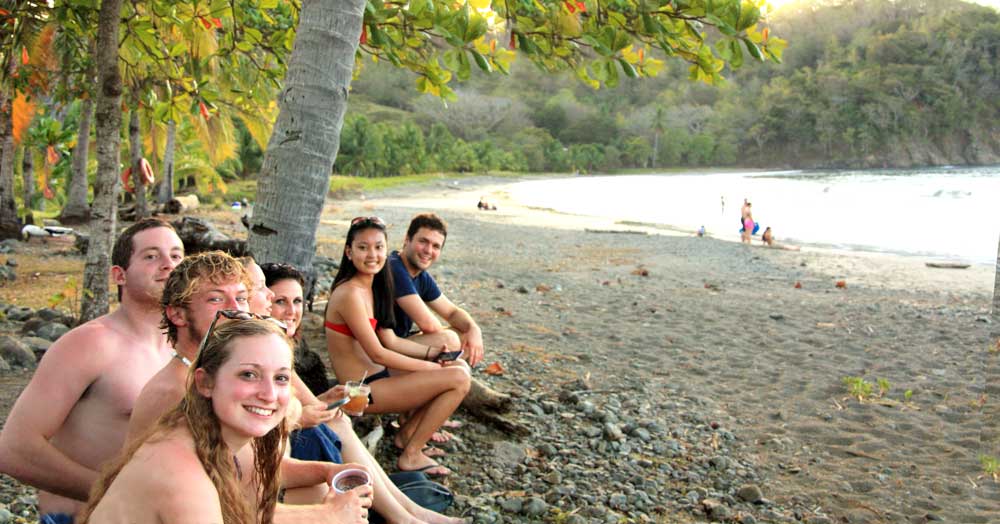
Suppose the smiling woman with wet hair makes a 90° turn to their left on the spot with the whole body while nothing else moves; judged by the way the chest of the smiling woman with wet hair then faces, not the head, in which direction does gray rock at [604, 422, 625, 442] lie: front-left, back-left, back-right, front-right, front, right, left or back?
front

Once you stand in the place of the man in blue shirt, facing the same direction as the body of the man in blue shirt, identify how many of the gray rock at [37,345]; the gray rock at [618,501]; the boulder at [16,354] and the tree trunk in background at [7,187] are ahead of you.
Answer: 1

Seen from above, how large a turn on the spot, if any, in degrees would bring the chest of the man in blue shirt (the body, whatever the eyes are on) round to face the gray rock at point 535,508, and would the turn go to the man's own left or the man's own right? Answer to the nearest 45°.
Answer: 0° — they already face it

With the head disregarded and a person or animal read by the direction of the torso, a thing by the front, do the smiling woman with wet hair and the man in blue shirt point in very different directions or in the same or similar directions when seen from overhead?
same or similar directions

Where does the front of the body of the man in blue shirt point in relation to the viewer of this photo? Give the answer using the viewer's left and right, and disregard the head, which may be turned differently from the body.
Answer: facing the viewer and to the right of the viewer

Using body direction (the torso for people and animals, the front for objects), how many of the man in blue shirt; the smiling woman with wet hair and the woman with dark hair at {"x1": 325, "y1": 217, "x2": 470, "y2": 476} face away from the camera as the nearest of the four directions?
0

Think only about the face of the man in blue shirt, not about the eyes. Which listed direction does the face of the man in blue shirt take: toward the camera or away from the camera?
toward the camera

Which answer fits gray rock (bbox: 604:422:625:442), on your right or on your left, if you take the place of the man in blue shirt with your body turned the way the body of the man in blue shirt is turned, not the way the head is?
on your left

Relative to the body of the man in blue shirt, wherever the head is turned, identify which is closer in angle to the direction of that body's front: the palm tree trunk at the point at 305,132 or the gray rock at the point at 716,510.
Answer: the gray rock
